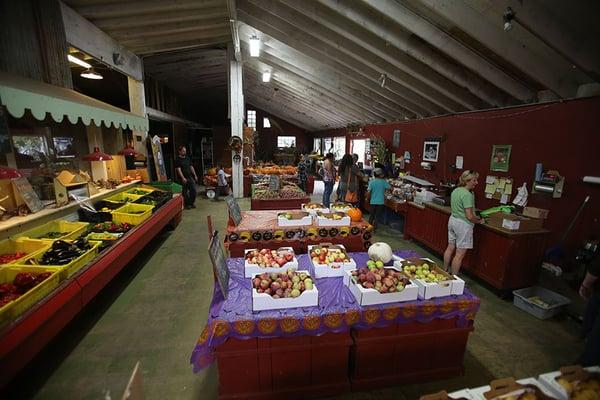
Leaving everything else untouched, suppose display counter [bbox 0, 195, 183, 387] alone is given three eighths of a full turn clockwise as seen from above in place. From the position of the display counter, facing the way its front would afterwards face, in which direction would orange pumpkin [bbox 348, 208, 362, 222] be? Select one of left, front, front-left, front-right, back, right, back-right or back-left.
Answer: back

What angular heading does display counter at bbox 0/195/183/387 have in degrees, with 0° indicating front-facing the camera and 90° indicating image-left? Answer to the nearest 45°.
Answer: approximately 315°

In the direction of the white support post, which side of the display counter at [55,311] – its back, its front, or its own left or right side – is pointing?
left

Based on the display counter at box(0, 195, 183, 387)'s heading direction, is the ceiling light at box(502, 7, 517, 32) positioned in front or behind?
in front

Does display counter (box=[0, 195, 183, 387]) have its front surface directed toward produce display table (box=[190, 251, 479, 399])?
yes

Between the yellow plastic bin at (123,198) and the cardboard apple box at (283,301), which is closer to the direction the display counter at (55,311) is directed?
the cardboard apple box

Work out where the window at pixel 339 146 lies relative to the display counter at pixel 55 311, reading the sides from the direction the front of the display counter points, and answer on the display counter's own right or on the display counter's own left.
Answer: on the display counter's own left
